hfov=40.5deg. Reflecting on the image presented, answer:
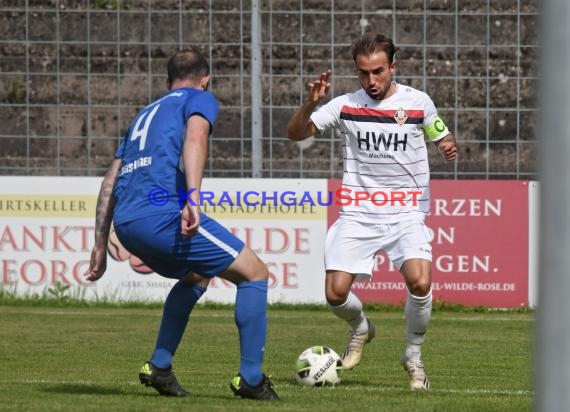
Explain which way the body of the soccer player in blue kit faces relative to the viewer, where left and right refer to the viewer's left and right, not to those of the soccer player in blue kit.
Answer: facing away from the viewer and to the right of the viewer

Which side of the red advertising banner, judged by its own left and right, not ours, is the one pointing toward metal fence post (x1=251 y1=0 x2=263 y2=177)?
right

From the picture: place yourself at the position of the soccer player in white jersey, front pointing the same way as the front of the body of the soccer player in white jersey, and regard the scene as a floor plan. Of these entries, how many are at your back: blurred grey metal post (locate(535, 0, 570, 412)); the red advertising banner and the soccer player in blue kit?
1

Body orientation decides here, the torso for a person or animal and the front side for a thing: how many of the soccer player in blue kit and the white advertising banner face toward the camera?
1

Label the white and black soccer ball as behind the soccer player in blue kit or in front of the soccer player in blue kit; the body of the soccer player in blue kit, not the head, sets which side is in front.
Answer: in front

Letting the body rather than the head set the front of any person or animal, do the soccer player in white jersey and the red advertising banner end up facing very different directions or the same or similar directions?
same or similar directions

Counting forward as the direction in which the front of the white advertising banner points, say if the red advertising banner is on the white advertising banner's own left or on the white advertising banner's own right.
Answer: on the white advertising banner's own left

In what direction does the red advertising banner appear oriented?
toward the camera

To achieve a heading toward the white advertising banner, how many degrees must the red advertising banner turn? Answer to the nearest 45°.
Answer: approximately 90° to its right

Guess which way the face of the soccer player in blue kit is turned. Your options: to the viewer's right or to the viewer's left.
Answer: to the viewer's right

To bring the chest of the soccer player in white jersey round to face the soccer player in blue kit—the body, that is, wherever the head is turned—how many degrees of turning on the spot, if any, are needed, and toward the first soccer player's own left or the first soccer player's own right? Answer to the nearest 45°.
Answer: approximately 45° to the first soccer player's own right

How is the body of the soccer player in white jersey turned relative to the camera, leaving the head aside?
toward the camera

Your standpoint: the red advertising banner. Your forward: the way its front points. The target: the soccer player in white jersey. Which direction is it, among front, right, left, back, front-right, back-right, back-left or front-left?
front

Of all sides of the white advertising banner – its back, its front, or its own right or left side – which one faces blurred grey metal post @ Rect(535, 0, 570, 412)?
front

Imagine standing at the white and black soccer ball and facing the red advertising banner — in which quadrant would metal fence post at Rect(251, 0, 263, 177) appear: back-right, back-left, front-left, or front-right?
front-left

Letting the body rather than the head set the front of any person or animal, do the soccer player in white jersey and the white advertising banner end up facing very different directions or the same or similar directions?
same or similar directions

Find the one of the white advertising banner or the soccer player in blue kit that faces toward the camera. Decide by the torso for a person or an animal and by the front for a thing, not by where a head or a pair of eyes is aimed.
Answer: the white advertising banner

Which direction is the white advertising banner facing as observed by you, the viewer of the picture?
facing the viewer

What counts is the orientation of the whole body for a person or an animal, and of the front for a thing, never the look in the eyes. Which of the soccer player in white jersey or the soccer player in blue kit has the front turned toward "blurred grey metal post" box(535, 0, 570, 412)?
the soccer player in white jersey

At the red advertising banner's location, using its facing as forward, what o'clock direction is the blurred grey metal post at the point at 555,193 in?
The blurred grey metal post is roughly at 12 o'clock from the red advertising banner.
